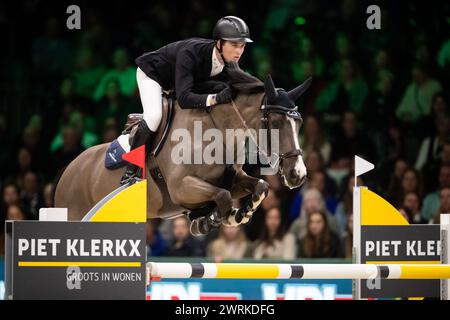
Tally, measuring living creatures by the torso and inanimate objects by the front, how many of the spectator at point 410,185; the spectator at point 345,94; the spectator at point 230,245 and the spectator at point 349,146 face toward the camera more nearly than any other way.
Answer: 4

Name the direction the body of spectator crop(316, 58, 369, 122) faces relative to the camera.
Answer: toward the camera

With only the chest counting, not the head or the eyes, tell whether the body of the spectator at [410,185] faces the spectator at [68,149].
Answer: no

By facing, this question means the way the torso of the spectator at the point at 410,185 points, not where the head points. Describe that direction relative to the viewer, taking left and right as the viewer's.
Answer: facing the viewer

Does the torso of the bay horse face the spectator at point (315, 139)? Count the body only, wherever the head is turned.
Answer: no

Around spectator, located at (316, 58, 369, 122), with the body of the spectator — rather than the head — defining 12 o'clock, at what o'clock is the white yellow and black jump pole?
The white yellow and black jump pole is roughly at 12 o'clock from the spectator.

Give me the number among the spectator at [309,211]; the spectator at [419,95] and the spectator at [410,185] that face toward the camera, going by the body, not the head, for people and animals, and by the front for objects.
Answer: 3

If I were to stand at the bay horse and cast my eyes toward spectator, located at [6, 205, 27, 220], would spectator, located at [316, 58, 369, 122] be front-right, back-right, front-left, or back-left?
front-right

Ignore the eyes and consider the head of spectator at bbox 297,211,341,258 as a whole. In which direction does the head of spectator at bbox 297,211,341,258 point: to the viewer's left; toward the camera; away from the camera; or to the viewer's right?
toward the camera

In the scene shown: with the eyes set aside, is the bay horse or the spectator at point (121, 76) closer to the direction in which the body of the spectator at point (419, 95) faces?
the bay horse

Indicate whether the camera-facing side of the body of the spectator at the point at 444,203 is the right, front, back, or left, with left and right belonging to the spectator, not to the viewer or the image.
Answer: front

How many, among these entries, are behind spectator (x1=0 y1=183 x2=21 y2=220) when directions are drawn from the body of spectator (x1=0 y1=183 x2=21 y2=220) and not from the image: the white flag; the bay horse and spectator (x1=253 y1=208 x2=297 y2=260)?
0

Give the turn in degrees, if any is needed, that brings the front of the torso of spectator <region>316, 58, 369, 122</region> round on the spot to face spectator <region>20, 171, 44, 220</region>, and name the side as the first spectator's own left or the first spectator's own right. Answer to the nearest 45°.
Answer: approximately 90° to the first spectator's own right

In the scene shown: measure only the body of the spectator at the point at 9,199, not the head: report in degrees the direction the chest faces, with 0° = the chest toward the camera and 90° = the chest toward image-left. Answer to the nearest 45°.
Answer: approximately 0°

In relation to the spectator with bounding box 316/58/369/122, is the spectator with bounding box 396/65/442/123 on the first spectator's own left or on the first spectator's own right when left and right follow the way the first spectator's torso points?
on the first spectator's own left
